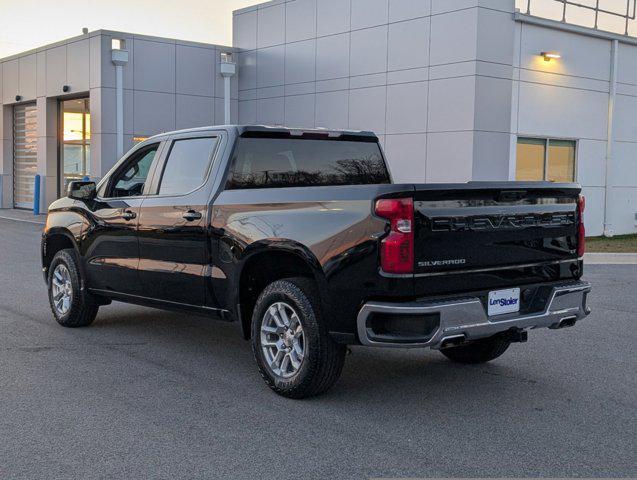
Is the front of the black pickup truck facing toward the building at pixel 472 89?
no

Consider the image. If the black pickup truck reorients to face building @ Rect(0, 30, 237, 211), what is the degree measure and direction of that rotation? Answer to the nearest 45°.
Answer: approximately 45° to its right

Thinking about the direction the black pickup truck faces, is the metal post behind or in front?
in front

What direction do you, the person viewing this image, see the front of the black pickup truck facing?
facing away from the viewer and to the left of the viewer
